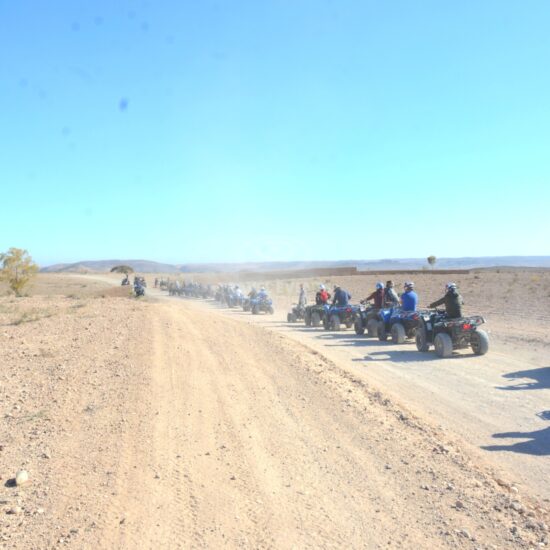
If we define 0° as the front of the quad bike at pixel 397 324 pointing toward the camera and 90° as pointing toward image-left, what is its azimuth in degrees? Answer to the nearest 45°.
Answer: approximately 135°

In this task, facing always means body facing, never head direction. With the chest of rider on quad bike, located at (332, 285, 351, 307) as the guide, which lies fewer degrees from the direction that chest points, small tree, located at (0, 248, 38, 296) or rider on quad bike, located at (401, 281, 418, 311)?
the small tree

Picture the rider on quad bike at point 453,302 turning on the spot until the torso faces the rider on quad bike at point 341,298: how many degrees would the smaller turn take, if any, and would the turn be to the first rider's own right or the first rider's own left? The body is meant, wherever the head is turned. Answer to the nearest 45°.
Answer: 0° — they already face them

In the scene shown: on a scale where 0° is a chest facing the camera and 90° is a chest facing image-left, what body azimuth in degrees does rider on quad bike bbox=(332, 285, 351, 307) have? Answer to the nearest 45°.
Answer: approximately 135°

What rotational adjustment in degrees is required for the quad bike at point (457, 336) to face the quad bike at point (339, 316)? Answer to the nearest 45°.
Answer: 0° — it already faces it

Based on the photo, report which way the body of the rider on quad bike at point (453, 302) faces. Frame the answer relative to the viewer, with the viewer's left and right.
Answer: facing away from the viewer and to the left of the viewer

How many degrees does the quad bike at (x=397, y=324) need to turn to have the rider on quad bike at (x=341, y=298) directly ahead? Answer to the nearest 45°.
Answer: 0° — it already faces them

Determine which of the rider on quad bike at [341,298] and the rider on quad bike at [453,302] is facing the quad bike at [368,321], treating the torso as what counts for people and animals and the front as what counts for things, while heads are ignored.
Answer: the rider on quad bike at [453,302]

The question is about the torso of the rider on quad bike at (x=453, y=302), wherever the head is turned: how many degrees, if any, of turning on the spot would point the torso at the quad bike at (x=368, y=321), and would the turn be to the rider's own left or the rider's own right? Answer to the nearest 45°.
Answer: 0° — they already face it
